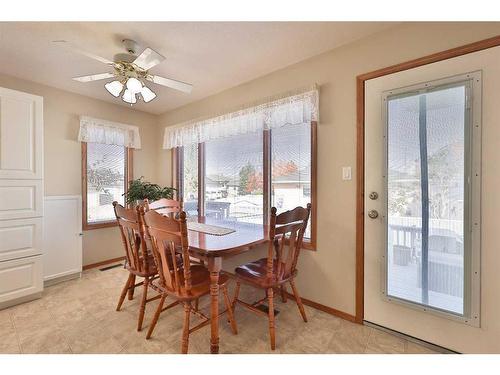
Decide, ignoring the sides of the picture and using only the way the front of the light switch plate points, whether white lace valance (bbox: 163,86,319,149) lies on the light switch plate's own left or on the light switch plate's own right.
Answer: on the light switch plate's own right

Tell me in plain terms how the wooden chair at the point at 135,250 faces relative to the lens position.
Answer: facing away from the viewer and to the right of the viewer

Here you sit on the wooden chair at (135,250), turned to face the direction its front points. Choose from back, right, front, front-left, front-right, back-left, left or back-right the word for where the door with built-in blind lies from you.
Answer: right

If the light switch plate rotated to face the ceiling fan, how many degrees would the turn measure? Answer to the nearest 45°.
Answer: approximately 45° to its right

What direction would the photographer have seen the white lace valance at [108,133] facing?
facing the viewer and to the right of the viewer

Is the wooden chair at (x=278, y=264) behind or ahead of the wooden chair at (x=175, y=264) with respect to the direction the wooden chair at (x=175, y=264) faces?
ahead

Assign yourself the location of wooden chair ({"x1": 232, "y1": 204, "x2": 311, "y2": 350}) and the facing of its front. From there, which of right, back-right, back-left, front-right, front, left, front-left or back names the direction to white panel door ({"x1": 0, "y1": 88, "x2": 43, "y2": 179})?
front-left

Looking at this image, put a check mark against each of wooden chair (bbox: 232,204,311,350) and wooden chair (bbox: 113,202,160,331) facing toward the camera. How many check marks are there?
0

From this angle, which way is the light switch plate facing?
toward the camera

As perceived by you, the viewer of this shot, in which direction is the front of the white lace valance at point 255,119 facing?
facing the viewer and to the left of the viewer

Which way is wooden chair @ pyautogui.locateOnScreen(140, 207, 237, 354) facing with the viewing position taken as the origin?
facing away from the viewer and to the right of the viewer

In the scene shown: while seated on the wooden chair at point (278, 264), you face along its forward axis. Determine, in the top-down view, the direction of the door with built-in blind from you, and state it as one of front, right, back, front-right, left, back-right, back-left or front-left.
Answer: back-right

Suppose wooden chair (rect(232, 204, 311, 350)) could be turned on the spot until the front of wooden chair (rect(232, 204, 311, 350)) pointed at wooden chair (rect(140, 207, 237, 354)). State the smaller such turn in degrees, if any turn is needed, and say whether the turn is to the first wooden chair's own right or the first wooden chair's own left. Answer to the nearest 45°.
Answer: approximately 90° to the first wooden chair's own left
